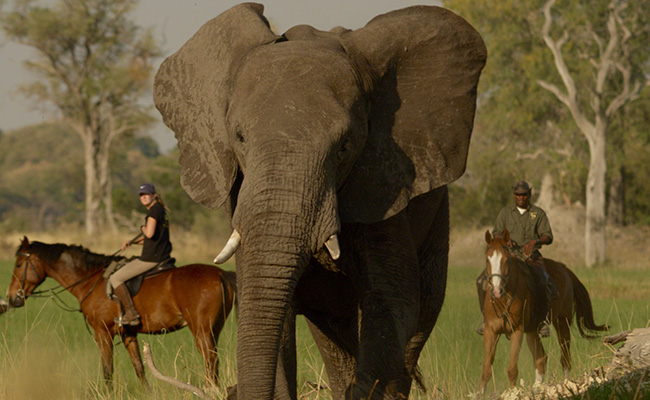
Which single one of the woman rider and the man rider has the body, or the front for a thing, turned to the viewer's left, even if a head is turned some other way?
the woman rider

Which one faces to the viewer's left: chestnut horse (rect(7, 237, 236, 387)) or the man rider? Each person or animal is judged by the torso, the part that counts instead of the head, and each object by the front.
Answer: the chestnut horse

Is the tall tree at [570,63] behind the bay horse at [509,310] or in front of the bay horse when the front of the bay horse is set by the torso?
behind

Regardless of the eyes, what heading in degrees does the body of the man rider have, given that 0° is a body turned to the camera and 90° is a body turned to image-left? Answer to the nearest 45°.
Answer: approximately 0°

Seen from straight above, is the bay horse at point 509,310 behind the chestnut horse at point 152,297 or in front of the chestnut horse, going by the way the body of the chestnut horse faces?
behind

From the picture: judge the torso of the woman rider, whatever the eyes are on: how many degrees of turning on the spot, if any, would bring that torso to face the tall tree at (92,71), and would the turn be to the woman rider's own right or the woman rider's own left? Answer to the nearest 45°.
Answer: approximately 90° to the woman rider's own right

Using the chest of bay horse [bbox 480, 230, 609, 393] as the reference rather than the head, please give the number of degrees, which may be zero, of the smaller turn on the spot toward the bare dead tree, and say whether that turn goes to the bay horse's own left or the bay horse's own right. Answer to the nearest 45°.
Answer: approximately 135° to the bay horse's own right

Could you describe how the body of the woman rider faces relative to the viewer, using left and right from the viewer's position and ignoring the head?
facing to the left of the viewer

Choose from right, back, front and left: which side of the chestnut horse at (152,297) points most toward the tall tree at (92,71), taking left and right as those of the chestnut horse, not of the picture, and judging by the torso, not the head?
right

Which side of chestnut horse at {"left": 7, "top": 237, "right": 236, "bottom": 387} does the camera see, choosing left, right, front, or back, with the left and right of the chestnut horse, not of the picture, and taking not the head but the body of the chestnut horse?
left

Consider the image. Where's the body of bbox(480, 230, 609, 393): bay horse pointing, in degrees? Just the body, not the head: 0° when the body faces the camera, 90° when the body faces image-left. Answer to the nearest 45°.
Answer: approximately 45°
